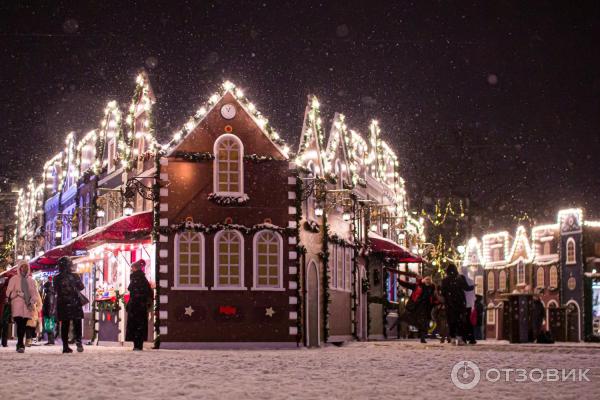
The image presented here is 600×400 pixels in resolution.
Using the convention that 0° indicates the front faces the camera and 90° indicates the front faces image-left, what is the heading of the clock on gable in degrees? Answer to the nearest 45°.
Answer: approximately 0°

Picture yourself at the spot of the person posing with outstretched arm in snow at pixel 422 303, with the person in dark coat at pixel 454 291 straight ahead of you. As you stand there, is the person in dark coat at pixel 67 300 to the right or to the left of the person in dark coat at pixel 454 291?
right

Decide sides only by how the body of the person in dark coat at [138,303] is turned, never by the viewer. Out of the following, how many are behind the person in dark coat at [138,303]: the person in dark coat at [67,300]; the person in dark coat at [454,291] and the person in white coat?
1

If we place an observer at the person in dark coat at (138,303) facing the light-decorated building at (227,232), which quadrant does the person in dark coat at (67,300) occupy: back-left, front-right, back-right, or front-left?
back-left

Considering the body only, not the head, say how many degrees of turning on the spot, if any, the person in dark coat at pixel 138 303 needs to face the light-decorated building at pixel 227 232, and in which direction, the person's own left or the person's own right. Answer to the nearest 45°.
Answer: approximately 135° to the person's own right

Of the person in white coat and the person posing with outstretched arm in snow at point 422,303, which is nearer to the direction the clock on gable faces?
the person in white coat

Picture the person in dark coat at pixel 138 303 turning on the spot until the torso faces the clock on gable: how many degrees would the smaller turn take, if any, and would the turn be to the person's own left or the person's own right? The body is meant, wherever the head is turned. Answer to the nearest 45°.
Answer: approximately 135° to the person's own right
